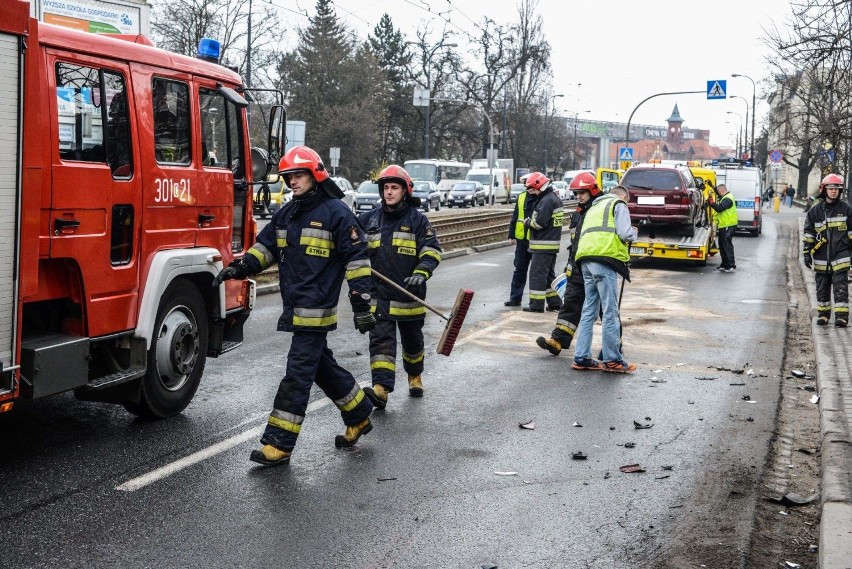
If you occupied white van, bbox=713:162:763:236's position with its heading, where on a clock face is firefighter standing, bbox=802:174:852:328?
The firefighter standing is roughly at 6 o'clock from the white van.

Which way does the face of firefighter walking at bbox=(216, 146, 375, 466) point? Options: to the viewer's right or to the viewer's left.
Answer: to the viewer's left

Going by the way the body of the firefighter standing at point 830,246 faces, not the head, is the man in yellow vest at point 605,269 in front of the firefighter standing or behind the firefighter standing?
in front

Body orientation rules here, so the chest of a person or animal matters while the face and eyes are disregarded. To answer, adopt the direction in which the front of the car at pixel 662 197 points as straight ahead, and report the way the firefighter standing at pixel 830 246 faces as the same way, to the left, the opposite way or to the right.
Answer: the opposite way

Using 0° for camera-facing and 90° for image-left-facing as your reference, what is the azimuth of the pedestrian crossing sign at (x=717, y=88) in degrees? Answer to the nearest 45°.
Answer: approximately 0°

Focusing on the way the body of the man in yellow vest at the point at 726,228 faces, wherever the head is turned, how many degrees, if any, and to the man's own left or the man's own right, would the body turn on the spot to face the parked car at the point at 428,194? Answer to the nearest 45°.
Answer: approximately 45° to the man's own right

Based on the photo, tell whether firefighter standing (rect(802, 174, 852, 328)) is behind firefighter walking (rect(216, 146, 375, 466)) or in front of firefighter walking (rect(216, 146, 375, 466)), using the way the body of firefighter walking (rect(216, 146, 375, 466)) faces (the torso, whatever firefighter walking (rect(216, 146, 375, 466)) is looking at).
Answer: behind

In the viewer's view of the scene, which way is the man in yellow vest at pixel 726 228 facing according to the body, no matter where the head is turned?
to the viewer's left
